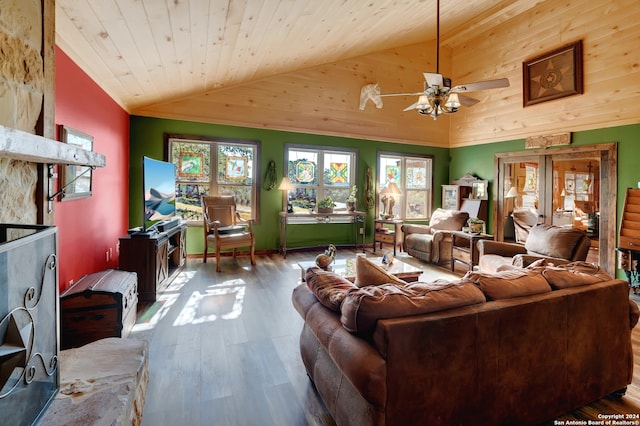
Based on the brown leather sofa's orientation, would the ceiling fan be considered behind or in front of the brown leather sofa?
in front

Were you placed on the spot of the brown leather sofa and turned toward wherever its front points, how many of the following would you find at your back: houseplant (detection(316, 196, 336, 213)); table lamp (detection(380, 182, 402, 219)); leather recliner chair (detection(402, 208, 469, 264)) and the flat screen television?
0

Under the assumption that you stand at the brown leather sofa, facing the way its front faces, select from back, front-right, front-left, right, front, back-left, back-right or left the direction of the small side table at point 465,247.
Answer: front-right

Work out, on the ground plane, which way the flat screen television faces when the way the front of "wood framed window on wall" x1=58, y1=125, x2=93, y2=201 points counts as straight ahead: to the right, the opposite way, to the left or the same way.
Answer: the same way

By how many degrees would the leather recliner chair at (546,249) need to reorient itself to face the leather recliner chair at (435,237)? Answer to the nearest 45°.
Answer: approximately 90° to its right

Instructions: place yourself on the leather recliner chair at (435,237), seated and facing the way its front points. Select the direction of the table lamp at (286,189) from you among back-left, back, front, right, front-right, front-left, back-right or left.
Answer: front-right

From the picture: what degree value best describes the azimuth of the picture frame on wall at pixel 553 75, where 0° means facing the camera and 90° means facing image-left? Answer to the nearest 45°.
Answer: approximately 45°

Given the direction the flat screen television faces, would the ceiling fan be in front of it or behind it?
in front

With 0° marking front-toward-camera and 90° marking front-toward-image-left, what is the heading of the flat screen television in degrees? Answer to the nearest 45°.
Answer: approximately 315°

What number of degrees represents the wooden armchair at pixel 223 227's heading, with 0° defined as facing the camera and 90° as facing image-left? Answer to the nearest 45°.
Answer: approximately 315°

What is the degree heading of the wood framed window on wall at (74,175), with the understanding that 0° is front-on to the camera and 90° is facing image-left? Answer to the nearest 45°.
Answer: approximately 315°
